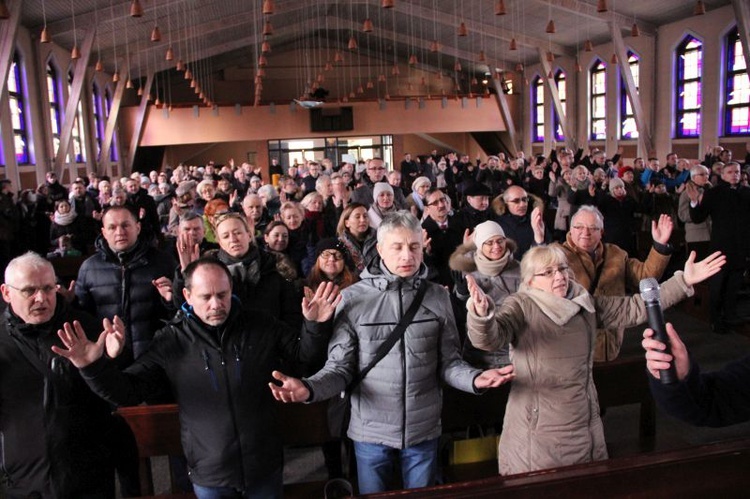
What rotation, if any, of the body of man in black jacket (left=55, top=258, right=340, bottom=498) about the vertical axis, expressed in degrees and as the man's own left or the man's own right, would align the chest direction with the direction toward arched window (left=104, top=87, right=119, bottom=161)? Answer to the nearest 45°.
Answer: approximately 180°

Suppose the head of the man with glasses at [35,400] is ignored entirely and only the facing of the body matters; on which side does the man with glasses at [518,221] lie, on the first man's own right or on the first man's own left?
on the first man's own left

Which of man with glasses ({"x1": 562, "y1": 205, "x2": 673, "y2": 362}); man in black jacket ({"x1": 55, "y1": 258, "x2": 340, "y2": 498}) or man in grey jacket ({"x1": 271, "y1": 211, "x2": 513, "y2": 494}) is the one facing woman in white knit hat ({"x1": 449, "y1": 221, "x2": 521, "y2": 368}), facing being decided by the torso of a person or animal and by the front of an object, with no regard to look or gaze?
the man with glasses

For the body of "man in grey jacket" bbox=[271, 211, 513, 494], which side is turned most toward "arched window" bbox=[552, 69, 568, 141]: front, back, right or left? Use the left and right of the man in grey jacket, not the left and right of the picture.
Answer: back

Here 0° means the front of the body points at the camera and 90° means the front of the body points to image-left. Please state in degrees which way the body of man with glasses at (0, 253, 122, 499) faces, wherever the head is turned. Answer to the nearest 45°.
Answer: approximately 315°

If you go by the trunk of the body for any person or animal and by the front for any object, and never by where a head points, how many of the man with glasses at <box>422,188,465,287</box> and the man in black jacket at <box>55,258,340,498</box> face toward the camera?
2

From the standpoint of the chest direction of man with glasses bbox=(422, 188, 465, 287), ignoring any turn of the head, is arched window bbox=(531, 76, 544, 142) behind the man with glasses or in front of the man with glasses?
behind

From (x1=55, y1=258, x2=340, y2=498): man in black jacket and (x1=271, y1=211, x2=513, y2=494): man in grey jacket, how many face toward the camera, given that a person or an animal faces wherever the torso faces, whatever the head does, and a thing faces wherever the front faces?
2

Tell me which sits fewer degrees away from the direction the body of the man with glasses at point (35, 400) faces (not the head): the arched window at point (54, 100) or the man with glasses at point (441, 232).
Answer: the man with glasses
